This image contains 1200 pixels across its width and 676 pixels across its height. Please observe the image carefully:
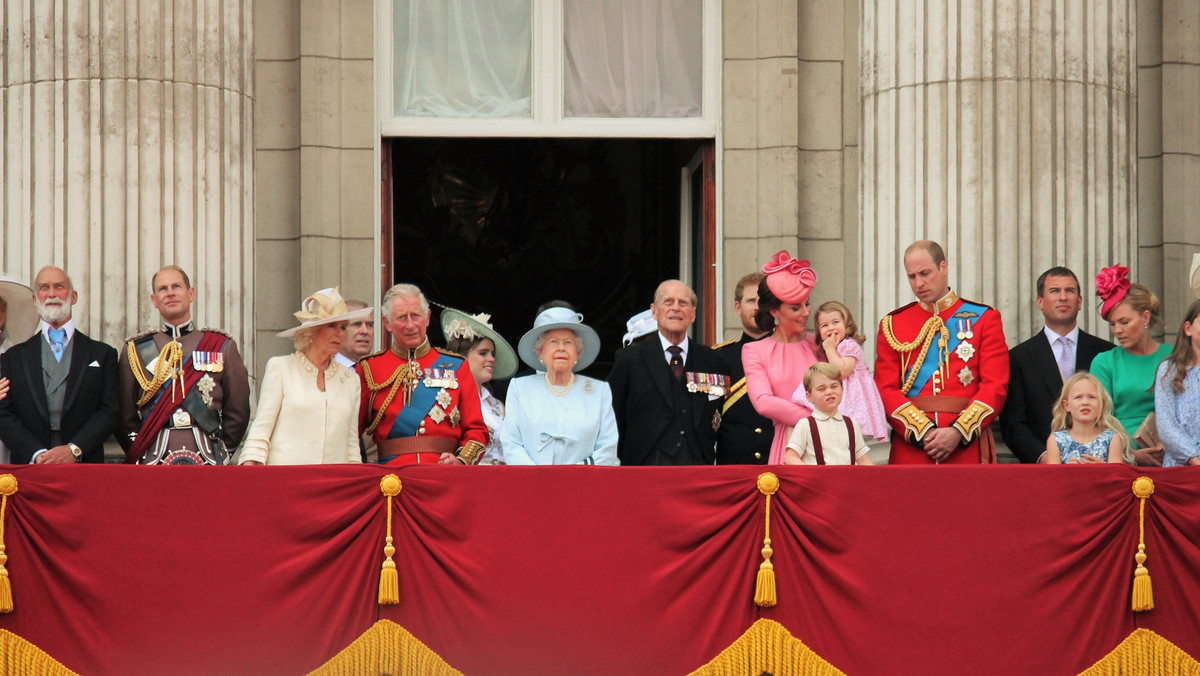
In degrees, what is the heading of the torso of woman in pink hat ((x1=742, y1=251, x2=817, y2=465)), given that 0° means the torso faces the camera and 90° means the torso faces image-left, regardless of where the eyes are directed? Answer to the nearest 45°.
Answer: approximately 315°

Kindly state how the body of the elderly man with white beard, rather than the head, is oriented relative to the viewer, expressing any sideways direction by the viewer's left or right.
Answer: facing the viewer

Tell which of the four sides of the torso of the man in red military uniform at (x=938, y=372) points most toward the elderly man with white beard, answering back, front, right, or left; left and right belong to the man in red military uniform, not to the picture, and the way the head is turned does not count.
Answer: right

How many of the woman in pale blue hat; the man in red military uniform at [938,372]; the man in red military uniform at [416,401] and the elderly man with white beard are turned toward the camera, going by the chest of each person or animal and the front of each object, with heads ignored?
4

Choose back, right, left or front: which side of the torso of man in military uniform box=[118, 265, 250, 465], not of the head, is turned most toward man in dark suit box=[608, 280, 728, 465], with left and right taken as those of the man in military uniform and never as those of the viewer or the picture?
left

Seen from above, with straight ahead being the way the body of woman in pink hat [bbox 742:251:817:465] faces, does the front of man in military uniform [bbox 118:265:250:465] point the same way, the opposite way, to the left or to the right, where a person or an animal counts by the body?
the same way

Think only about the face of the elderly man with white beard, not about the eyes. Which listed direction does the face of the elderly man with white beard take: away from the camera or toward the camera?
toward the camera

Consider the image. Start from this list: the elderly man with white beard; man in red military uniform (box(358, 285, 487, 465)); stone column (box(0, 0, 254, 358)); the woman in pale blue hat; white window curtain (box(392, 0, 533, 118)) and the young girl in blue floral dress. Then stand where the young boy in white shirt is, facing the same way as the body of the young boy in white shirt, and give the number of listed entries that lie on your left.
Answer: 1

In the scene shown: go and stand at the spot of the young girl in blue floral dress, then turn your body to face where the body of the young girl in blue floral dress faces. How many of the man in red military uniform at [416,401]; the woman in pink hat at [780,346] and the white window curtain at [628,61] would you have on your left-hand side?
0

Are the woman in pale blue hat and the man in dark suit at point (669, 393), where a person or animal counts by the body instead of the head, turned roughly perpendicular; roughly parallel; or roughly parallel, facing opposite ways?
roughly parallel

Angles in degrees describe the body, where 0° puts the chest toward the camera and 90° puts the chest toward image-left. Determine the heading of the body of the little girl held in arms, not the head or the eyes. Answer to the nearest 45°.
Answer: approximately 45°

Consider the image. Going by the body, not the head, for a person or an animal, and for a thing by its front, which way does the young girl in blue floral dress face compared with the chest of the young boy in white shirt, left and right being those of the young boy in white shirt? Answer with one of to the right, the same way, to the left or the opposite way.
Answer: the same way

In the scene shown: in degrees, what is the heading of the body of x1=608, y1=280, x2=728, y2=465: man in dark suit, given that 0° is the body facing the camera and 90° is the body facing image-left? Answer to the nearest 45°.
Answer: approximately 0°

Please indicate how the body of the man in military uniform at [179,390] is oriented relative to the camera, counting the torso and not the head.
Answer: toward the camera

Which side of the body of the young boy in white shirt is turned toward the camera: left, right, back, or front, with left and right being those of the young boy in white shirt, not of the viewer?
front
